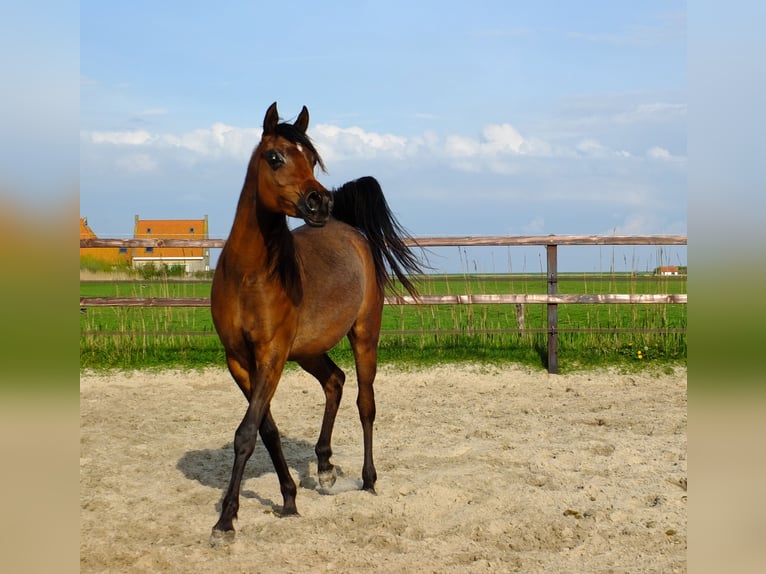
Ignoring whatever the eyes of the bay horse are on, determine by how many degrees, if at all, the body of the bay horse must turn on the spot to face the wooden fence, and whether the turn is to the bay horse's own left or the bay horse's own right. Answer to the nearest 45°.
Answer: approximately 180°
